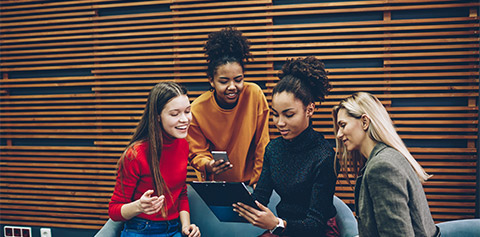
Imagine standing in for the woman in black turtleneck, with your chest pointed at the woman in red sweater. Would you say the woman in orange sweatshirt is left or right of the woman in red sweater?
right

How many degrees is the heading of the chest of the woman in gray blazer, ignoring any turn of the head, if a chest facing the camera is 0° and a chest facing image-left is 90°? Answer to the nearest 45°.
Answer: approximately 90°

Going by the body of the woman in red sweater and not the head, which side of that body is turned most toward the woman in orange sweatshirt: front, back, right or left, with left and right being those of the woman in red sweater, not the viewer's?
left

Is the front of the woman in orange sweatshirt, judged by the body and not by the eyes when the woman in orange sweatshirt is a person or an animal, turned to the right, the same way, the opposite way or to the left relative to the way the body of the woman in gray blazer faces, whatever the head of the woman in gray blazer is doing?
to the left

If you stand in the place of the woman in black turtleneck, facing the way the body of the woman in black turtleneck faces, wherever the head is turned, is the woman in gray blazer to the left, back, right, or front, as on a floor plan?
left
